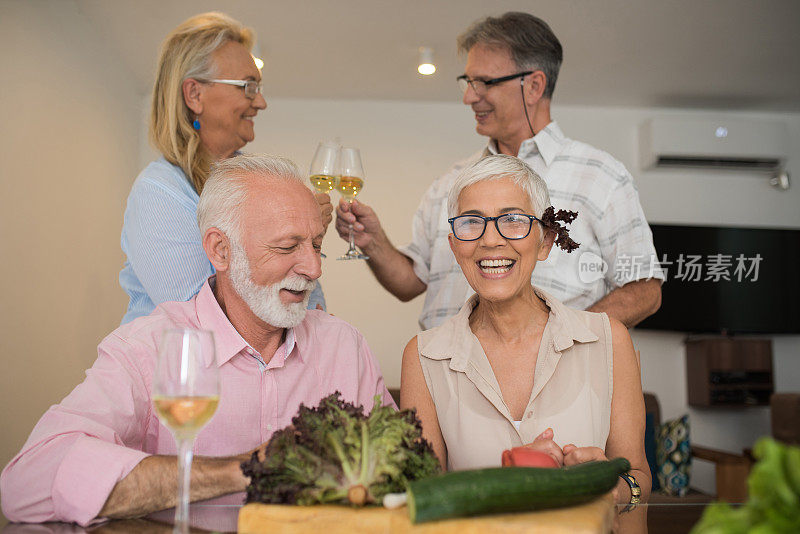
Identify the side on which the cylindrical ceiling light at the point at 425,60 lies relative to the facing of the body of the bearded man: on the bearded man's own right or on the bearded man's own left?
on the bearded man's own left

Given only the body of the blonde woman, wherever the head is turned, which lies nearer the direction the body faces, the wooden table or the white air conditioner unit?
the white air conditioner unit

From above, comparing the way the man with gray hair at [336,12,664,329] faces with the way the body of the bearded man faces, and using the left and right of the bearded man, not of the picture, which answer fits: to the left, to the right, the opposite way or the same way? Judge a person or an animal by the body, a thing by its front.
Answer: to the right

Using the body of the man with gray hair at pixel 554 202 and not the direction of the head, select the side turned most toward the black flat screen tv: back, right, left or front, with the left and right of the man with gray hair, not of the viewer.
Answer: back

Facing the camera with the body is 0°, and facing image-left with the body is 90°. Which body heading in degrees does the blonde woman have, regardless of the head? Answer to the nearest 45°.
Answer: approximately 270°

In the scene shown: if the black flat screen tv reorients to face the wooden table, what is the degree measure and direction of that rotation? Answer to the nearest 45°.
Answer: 0° — it already faces it

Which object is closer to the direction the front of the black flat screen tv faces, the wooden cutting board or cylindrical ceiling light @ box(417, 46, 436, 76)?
the wooden cutting board

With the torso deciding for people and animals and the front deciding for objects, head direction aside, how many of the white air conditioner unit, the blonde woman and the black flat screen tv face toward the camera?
2

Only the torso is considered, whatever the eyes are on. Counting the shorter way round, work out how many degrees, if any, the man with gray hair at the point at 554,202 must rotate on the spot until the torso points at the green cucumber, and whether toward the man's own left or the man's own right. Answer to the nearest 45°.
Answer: approximately 45° to the man's own left

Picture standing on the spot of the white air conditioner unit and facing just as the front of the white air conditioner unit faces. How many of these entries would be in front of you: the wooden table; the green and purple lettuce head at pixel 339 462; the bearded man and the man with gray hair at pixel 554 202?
4

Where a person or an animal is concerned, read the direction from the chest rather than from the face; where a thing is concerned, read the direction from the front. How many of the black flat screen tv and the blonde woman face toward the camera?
1

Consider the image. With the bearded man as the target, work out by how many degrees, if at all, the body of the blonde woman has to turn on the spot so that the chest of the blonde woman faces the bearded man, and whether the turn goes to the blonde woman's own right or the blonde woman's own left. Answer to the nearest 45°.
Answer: approximately 90° to the blonde woman's own right

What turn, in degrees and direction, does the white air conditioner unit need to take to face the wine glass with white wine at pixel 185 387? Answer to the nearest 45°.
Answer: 0° — it already faces it

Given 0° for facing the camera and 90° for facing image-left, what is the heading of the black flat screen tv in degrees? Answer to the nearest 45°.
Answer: approximately 0°

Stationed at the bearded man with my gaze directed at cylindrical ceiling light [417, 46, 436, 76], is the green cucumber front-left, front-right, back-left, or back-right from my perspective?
back-right
